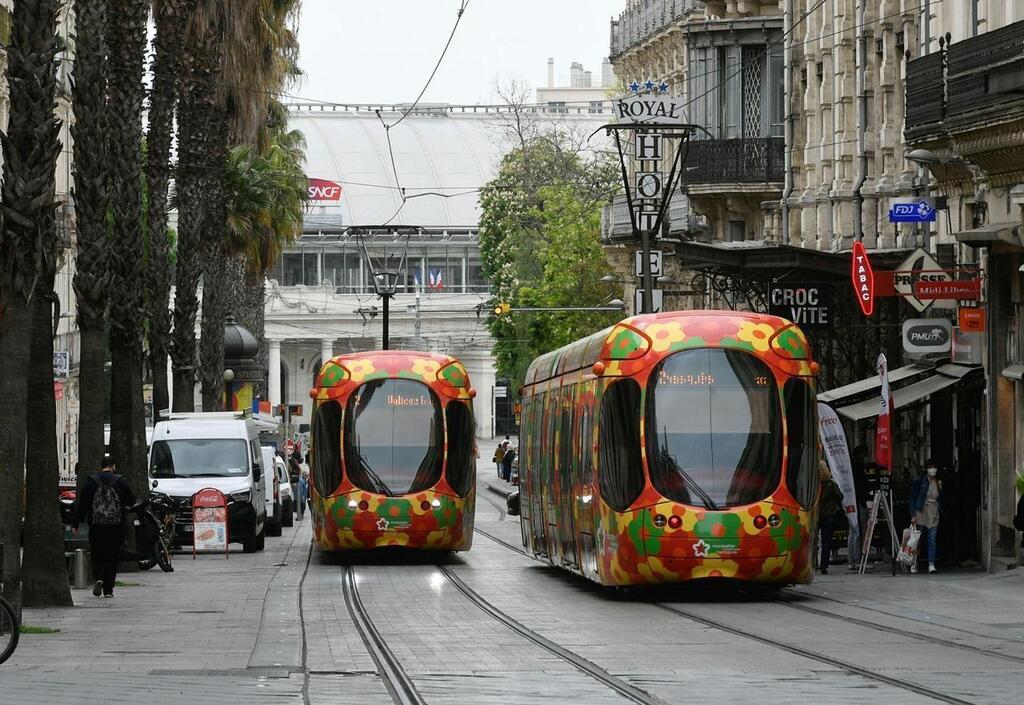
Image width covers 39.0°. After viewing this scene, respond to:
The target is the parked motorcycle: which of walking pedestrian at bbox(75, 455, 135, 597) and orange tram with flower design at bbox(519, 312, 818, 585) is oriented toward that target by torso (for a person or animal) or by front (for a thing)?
the walking pedestrian

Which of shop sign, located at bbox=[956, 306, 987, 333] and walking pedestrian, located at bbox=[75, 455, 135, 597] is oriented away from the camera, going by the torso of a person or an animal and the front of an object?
the walking pedestrian

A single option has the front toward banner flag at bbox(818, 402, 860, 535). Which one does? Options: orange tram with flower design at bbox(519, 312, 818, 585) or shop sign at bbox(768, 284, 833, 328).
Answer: the shop sign

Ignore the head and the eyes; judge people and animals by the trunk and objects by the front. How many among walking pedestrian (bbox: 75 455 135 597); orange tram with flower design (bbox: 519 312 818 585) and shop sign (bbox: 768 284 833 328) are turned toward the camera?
2

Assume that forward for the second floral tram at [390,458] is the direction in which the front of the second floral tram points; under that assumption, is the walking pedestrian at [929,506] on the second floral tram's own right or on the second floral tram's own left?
on the second floral tram's own left

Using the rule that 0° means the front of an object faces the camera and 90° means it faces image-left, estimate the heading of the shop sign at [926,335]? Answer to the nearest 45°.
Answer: approximately 0°

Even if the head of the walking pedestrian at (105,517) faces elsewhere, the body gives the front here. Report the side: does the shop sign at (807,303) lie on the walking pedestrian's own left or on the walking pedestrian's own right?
on the walking pedestrian's own right

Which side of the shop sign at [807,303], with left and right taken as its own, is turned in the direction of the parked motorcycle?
right

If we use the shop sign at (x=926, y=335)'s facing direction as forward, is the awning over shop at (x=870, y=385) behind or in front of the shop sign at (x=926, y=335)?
behind

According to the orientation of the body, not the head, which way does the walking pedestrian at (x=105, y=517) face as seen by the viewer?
away from the camera
